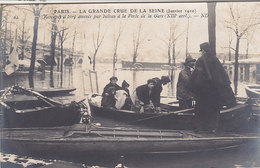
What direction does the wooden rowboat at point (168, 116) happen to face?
to the viewer's left

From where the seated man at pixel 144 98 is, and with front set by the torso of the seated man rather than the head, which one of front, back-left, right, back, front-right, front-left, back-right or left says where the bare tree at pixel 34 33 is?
back-right
